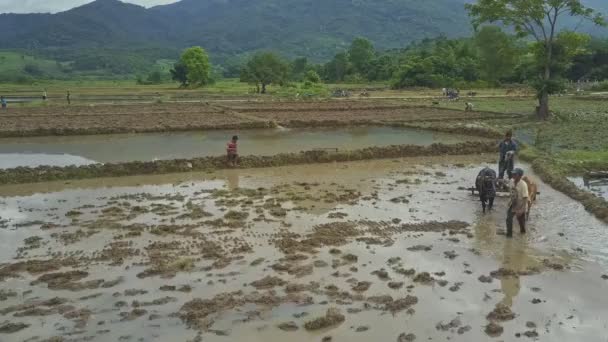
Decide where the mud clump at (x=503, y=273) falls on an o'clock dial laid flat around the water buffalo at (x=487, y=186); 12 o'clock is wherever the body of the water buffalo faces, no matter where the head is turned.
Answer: The mud clump is roughly at 12 o'clock from the water buffalo.

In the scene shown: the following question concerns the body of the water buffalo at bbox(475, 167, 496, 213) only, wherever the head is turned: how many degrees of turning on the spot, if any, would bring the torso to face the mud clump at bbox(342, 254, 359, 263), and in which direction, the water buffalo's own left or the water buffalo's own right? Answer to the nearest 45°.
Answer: approximately 45° to the water buffalo's own right

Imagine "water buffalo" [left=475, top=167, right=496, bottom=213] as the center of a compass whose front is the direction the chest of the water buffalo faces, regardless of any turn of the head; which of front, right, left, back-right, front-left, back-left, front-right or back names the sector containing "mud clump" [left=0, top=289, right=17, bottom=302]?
front-right

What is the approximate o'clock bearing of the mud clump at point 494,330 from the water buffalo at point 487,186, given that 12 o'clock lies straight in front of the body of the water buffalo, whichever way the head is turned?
The mud clump is roughly at 12 o'clock from the water buffalo.

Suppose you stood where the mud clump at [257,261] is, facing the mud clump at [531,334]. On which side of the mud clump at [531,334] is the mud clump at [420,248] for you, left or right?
left

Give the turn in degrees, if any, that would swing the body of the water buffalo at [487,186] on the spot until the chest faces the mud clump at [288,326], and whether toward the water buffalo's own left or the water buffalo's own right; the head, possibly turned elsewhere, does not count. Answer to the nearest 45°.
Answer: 0° — it already faces it

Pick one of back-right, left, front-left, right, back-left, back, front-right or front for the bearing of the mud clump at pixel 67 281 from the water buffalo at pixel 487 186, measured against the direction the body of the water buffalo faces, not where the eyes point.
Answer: front-right

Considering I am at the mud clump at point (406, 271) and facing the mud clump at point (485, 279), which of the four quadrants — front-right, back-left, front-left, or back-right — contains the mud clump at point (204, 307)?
back-right

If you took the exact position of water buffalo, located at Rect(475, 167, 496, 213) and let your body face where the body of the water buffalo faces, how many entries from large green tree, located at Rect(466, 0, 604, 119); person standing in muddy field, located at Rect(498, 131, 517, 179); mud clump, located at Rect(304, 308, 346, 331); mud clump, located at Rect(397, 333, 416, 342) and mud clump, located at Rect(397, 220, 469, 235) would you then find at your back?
2

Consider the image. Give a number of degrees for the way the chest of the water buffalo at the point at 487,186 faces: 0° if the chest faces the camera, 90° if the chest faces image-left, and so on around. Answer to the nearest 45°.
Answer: approximately 0°

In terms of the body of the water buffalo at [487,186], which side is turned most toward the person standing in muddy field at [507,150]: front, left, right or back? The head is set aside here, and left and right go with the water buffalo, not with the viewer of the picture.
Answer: back

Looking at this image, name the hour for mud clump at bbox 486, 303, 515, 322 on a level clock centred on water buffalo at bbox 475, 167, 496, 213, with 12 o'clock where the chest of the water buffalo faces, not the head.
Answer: The mud clump is roughly at 12 o'clock from the water buffalo.

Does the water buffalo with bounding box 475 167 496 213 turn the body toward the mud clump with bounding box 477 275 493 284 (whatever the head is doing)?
yes

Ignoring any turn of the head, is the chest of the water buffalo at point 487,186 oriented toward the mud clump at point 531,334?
yes
